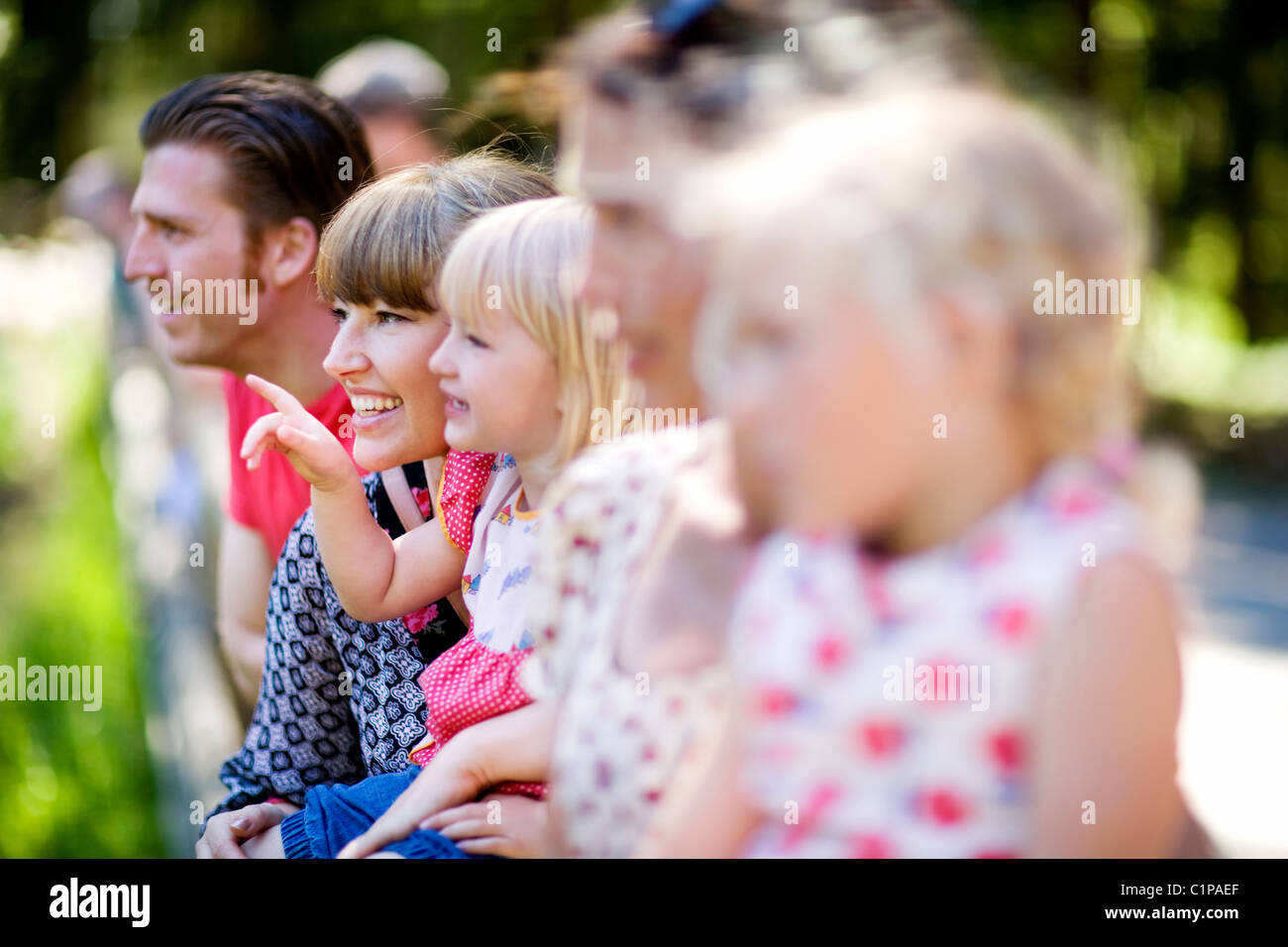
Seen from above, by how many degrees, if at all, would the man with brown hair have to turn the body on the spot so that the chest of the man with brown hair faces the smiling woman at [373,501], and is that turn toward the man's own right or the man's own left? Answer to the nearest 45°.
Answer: approximately 90° to the man's own left

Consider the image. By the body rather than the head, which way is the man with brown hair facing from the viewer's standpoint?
to the viewer's left

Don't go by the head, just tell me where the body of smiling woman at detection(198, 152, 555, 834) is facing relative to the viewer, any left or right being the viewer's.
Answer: facing the viewer and to the left of the viewer

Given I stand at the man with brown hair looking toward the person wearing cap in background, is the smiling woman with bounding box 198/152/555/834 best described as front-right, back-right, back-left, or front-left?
back-right

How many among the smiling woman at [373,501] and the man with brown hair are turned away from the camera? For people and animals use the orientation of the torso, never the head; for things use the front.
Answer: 0

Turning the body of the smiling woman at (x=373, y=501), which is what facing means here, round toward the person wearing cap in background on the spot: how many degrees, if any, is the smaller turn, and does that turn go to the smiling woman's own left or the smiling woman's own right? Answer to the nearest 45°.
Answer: approximately 135° to the smiling woman's own right

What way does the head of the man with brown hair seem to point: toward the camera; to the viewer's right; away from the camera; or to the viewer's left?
to the viewer's left

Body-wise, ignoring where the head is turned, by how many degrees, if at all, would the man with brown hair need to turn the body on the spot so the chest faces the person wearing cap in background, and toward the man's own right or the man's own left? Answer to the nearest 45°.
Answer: approximately 90° to the man's own right
